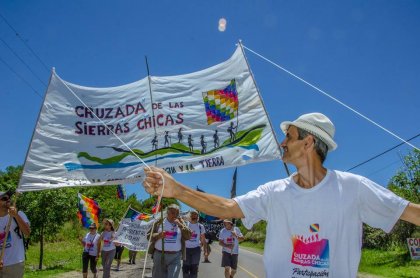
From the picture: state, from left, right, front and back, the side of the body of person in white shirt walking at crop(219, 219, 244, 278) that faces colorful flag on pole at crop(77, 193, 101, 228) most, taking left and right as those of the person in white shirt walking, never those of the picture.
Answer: right

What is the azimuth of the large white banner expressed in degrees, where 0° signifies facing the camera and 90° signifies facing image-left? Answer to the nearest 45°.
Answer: approximately 0°

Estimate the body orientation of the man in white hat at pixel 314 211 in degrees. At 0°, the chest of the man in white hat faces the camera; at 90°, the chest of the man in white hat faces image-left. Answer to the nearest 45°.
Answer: approximately 0°

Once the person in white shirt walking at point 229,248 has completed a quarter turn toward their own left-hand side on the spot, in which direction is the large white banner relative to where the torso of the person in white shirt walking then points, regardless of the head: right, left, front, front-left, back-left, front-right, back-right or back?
right

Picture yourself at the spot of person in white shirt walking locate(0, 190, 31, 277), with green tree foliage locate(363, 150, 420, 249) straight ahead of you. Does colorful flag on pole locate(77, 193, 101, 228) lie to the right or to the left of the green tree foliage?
left

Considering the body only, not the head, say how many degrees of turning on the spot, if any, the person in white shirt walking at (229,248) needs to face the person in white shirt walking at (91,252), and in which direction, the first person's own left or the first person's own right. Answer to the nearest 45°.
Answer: approximately 90° to the first person's own right

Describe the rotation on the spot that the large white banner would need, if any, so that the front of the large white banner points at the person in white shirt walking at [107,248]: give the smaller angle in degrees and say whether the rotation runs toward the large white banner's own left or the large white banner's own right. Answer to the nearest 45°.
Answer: approximately 180°

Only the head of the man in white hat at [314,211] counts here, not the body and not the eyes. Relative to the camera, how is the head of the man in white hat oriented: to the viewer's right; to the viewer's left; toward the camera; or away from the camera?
to the viewer's left

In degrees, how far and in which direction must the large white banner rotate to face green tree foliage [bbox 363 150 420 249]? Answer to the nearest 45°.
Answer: approximately 135° to its left

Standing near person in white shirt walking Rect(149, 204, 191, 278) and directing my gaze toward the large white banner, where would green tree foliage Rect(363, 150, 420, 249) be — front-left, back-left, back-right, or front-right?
back-left
